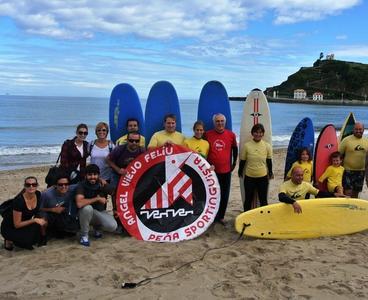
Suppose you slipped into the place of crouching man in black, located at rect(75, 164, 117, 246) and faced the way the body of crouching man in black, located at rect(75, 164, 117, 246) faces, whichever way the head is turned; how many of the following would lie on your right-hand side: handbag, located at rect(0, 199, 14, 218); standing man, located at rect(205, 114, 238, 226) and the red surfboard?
1

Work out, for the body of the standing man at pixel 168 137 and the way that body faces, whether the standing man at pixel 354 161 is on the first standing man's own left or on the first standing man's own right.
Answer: on the first standing man's own left

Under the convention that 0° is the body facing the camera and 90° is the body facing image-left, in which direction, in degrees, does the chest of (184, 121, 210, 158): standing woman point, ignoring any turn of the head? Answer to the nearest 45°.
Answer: approximately 0°

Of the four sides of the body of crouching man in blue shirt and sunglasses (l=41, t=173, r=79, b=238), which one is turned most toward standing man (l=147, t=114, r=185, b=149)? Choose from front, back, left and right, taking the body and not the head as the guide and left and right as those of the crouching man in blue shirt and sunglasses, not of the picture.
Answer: left

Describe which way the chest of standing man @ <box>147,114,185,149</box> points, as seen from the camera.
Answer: toward the camera

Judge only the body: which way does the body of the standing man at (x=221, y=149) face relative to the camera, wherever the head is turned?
toward the camera

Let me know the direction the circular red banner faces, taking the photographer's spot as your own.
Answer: facing the viewer

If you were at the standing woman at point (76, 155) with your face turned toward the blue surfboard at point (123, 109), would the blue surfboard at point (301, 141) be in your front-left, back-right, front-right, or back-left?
front-right

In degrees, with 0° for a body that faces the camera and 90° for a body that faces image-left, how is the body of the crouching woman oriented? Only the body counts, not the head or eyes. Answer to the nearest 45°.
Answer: approximately 315°

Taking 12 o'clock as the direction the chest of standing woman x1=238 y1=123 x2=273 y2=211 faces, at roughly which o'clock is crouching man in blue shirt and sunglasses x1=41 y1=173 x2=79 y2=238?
The crouching man in blue shirt and sunglasses is roughly at 2 o'clock from the standing woman.

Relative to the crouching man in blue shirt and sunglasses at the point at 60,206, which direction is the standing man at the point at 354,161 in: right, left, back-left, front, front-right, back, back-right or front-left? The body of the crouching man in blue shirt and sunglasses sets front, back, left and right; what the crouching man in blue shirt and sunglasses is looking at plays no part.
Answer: left

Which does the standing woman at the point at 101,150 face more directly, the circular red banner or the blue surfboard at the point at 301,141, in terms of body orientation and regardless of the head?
the circular red banner

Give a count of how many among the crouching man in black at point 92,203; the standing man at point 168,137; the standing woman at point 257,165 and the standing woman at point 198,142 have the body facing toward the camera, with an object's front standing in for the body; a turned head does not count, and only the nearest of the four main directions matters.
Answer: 4

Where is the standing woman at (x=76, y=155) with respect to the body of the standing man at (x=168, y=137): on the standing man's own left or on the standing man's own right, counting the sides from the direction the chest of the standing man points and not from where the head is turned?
on the standing man's own right

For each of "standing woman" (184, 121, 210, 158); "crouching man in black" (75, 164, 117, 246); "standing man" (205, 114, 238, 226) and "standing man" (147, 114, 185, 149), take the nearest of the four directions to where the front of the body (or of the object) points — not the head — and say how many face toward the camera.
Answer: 4

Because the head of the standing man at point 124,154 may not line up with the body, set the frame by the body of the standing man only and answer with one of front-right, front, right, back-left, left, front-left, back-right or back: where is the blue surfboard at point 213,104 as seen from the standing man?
back-left

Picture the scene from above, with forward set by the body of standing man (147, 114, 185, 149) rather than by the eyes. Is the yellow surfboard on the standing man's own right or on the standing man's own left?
on the standing man's own left
